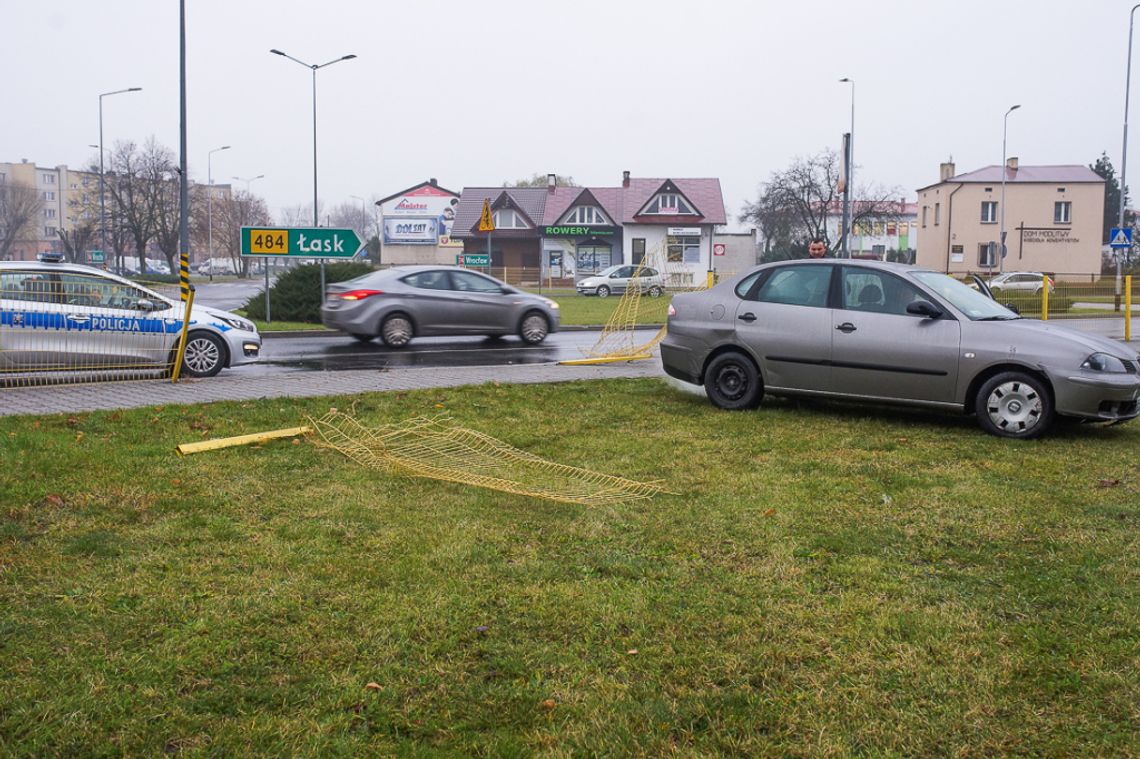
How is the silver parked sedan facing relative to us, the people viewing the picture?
facing to the right of the viewer

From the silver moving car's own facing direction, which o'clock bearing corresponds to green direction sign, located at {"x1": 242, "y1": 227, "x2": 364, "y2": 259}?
The green direction sign is roughly at 8 o'clock from the silver moving car.

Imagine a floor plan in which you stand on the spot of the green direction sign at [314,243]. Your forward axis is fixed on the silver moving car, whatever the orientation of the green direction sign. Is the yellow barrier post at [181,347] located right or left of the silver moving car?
right

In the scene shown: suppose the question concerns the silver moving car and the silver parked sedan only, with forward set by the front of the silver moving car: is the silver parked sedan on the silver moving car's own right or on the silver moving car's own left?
on the silver moving car's own right

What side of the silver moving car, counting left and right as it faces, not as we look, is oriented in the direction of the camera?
right

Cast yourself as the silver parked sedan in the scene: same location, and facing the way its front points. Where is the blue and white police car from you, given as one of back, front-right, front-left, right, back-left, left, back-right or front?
back

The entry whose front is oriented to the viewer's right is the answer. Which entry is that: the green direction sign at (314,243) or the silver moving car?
the silver moving car

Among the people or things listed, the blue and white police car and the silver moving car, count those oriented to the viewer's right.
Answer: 2

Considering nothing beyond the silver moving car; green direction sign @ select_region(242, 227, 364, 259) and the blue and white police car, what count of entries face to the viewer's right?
2

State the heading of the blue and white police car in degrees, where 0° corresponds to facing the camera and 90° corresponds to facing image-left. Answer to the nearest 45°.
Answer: approximately 270°

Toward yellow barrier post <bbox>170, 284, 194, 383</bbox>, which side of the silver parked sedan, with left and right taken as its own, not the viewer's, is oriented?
back

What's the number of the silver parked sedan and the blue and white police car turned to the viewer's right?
2
